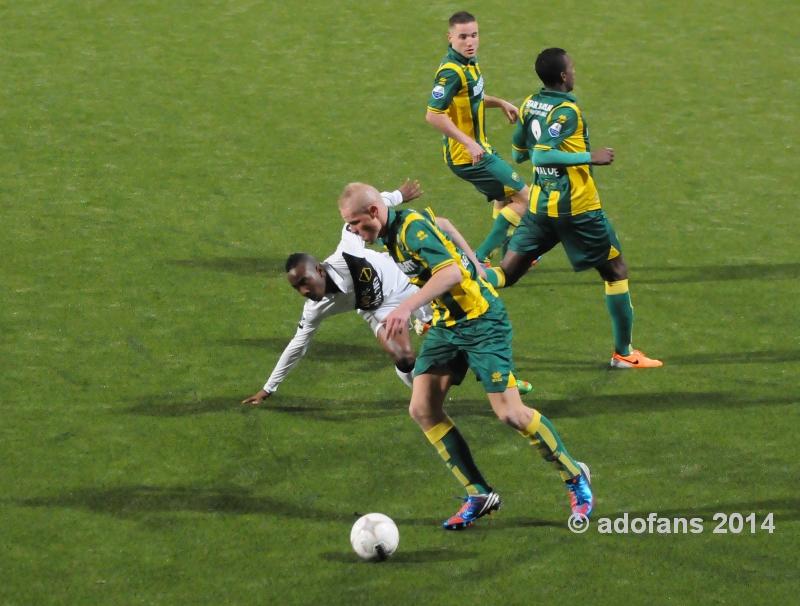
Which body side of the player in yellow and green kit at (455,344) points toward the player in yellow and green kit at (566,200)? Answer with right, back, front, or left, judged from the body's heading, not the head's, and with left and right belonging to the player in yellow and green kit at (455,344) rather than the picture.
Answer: back

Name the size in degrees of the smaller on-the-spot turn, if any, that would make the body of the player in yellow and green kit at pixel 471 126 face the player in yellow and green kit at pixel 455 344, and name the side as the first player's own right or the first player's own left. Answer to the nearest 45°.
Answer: approximately 45° to the first player's own right

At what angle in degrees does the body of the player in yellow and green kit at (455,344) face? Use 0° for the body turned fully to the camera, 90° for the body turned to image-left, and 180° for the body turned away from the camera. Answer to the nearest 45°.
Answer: approximately 45°

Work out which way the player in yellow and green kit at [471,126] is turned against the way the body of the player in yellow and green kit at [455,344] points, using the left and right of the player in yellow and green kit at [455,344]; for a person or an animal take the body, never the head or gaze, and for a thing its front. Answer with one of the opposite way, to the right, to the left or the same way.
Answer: to the left
